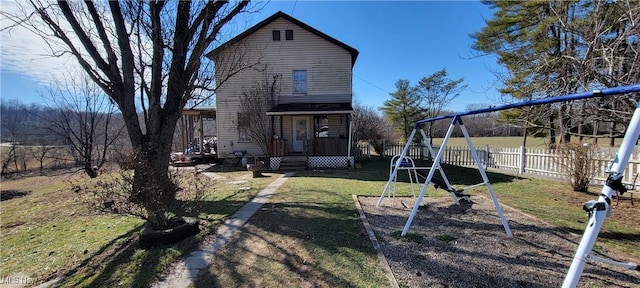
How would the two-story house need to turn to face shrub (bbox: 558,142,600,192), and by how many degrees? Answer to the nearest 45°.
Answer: approximately 45° to its left

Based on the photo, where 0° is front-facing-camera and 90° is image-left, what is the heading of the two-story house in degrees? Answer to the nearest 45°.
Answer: approximately 0°

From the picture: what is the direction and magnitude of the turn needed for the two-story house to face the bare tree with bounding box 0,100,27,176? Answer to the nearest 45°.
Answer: approximately 90° to its right

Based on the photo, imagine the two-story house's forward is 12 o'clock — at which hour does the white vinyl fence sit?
The white vinyl fence is roughly at 10 o'clock from the two-story house.

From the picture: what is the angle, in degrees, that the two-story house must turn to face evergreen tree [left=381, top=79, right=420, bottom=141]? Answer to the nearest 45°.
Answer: approximately 135° to its left

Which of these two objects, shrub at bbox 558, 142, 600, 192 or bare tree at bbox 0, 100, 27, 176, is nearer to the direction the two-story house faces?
the shrub
